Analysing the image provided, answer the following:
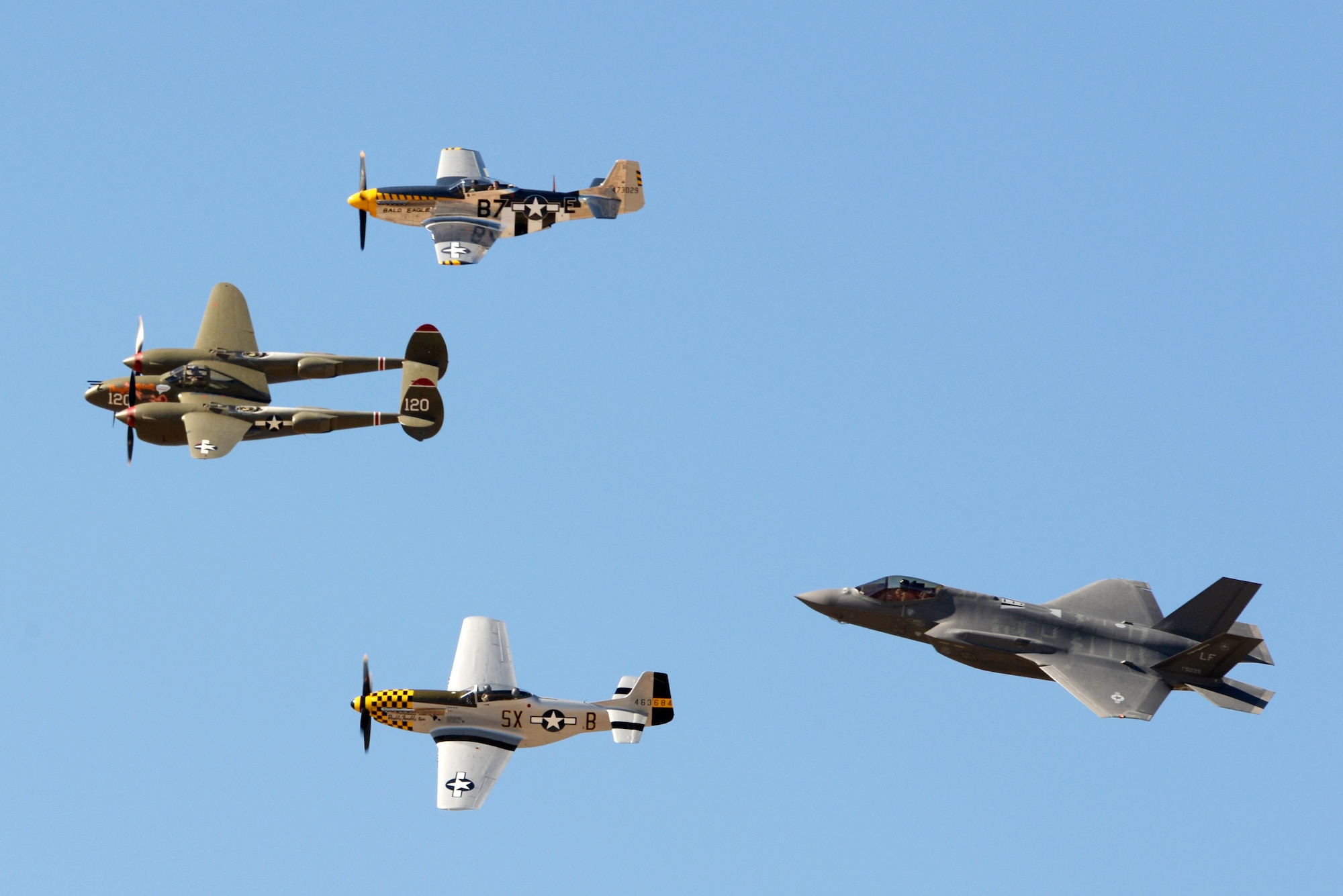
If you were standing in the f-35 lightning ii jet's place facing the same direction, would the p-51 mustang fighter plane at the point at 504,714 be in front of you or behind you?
in front

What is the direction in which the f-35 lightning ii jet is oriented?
to the viewer's left

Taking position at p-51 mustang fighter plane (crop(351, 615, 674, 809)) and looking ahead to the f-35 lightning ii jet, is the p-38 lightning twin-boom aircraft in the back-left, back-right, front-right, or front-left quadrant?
back-left

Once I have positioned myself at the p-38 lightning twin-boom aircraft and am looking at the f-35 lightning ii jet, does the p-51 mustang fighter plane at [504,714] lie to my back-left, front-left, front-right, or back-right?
front-right

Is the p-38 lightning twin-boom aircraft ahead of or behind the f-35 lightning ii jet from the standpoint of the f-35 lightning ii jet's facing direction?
ahead

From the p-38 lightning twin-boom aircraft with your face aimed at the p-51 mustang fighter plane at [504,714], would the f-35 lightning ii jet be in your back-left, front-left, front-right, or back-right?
front-left
